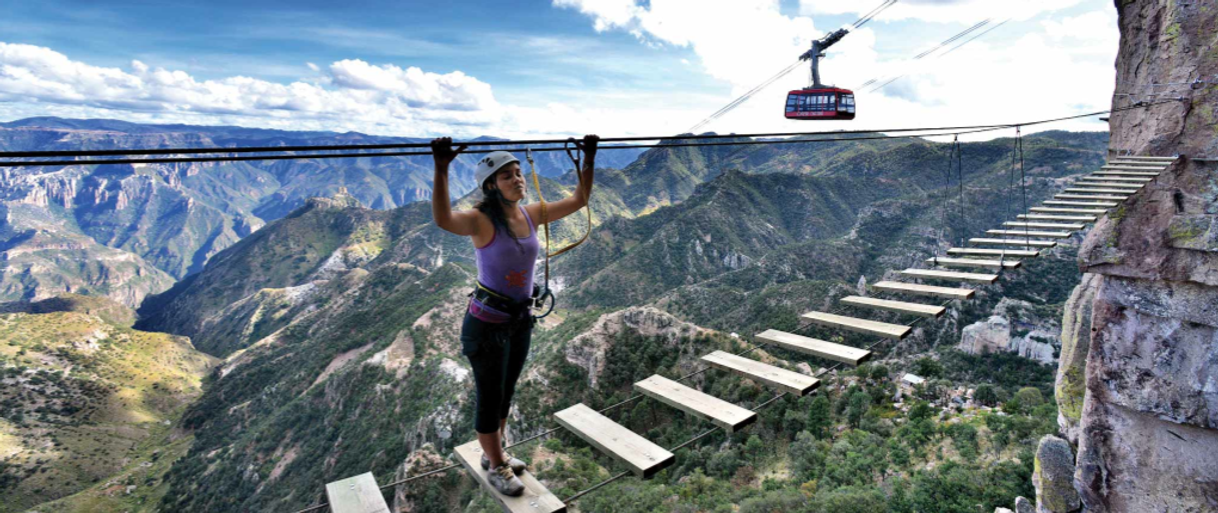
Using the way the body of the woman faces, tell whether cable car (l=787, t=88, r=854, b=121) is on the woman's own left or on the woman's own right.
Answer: on the woman's own left

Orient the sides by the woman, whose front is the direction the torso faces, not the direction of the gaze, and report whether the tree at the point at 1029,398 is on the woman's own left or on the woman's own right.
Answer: on the woman's own left

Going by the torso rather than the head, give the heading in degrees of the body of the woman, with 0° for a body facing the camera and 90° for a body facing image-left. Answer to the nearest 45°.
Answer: approximately 315°

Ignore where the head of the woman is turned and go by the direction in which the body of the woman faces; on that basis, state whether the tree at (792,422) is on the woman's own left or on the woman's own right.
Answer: on the woman's own left

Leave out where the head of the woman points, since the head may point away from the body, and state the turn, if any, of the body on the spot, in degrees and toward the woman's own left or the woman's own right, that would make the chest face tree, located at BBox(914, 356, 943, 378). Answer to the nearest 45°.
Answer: approximately 90° to the woman's own left

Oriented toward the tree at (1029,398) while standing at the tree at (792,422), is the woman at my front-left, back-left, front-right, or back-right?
back-right
